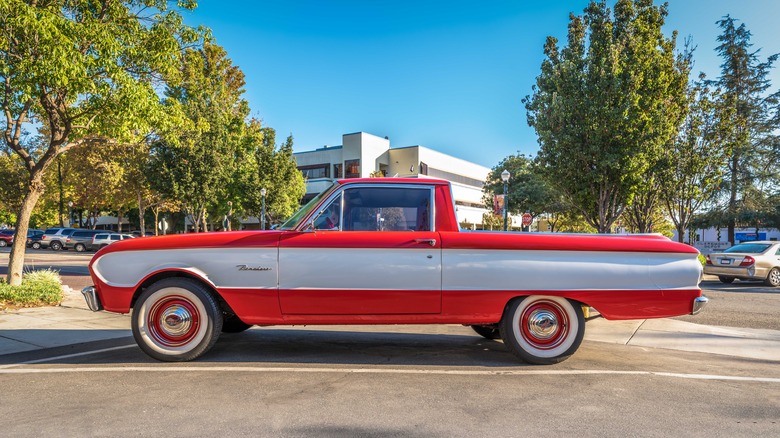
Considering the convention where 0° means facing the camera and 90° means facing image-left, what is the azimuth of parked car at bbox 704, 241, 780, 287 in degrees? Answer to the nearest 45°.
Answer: approximately 225°

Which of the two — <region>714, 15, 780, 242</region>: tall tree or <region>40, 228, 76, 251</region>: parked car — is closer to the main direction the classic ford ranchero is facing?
the parked car

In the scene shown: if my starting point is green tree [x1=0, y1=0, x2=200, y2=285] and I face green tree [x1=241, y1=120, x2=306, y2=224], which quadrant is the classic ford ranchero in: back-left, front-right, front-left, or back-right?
back-right

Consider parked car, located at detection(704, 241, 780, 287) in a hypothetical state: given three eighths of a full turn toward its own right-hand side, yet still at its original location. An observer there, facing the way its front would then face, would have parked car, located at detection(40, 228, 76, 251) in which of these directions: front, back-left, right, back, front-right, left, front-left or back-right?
right

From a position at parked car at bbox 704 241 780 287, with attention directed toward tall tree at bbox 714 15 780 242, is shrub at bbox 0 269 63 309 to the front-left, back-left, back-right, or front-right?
back-left

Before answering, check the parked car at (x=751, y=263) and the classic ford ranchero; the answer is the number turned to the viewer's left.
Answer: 1

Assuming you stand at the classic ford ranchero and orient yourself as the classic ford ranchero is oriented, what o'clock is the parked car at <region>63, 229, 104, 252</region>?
The parked car is roughly at 2 o'clock from the classic ford ranchero.

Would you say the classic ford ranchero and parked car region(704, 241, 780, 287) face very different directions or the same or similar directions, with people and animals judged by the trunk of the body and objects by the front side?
very different directions

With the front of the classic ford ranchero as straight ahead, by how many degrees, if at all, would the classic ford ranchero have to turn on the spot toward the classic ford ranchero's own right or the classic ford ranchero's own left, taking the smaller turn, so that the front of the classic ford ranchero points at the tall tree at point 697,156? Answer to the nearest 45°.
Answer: approximately 135° to the classic ford ranchero's own right

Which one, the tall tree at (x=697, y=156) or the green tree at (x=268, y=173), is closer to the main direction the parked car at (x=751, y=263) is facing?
the tall tree

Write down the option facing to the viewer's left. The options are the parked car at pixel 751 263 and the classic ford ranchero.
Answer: the classic ford ranchero

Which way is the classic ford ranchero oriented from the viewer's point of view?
to the viewer's left
